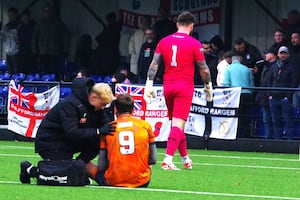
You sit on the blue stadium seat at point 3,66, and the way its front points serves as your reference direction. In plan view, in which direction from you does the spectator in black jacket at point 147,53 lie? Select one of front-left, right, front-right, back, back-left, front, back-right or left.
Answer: front-left

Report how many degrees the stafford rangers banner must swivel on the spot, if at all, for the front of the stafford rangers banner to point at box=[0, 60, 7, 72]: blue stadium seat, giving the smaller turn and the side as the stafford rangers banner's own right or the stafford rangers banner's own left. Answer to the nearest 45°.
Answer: approximately 135° to the stafford rangers banner's own right

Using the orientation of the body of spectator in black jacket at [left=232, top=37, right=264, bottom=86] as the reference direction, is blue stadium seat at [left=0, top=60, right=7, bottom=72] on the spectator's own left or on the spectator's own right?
on the spectator's own right

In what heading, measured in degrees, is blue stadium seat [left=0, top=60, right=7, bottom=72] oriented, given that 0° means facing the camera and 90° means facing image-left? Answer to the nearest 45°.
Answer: approximately 0°

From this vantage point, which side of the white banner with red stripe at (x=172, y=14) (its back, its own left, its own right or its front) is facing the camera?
front

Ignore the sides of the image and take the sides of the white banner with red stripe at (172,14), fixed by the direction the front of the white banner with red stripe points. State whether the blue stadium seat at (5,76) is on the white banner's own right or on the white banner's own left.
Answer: on the white banner's own right

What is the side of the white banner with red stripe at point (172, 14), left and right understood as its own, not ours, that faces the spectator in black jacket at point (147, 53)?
front

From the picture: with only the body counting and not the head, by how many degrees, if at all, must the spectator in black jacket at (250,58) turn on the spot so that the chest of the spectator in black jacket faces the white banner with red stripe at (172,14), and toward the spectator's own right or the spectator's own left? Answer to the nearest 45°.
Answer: approximately 90° to the spectator's own right

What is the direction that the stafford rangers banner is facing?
toward the camera

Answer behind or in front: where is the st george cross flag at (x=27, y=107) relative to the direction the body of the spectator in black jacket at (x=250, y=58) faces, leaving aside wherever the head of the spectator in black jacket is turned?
in front
